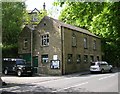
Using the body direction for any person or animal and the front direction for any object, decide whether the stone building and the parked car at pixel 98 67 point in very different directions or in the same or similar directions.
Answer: very different directions

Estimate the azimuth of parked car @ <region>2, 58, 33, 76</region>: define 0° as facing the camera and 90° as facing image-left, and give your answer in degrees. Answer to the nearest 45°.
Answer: approximately 315°

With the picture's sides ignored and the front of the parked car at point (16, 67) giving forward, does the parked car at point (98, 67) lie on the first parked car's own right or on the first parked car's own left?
on the first parked car's own left

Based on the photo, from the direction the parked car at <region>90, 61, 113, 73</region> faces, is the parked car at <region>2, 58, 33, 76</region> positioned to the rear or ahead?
to the rear

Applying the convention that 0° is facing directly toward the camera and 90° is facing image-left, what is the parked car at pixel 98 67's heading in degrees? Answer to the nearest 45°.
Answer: approximately 225°
